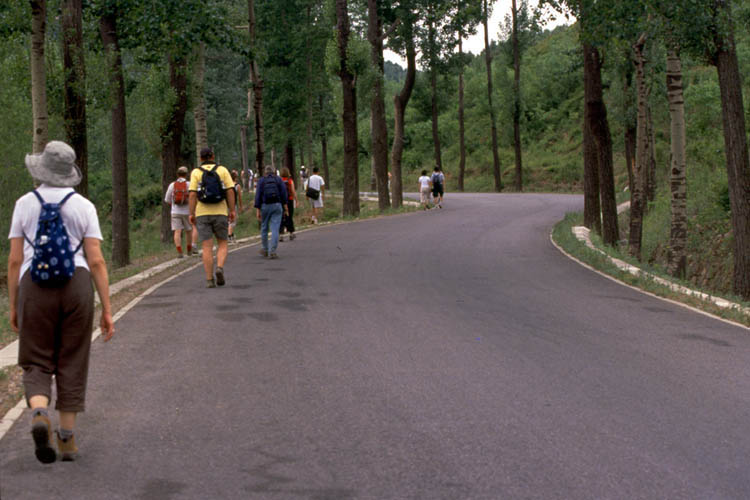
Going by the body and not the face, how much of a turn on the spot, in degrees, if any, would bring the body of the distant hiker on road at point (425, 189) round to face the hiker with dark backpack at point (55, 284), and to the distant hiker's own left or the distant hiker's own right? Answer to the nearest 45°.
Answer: approximately 180°

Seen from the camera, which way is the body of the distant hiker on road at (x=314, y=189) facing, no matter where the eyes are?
away from the camera

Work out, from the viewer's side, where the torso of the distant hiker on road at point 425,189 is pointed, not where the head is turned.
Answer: away from the camera

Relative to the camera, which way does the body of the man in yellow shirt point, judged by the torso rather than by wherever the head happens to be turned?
away from the camera

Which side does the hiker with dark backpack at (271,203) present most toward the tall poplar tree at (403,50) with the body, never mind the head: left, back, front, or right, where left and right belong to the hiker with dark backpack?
front

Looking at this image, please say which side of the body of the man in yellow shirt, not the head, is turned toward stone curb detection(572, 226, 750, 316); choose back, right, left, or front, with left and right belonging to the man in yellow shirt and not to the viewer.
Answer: right

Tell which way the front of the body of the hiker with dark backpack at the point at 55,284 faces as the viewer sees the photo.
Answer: away from the camera

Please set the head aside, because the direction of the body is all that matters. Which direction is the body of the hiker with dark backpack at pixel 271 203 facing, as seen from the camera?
away from the camera

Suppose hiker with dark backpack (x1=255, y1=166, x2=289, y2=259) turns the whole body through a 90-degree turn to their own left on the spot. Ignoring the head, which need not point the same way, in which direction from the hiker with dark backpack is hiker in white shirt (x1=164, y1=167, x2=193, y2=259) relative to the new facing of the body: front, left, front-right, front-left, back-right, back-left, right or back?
front-right

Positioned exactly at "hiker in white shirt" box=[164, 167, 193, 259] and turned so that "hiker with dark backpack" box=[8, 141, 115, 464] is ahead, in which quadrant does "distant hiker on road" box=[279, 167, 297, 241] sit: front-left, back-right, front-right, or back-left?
back-left

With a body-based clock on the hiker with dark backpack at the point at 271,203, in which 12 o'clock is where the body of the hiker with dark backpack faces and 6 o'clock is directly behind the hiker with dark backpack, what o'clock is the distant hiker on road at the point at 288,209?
The distant hiker on road is roughly at 12 o'clock from the hiker with dark backpack.

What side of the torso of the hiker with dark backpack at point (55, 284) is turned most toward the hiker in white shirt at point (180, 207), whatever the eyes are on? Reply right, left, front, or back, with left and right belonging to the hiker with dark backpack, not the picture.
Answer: front

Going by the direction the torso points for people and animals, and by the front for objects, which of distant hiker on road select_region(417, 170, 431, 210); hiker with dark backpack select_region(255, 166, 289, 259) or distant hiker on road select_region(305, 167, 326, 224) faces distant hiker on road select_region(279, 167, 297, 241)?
the hiker with dark backpack

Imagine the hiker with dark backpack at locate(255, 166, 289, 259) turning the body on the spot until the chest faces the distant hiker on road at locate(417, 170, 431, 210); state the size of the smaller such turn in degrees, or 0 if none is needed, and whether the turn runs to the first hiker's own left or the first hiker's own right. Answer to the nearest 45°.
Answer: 0° — they already face them
